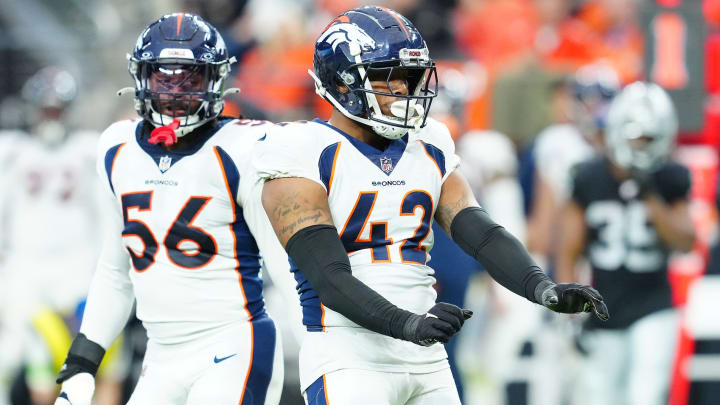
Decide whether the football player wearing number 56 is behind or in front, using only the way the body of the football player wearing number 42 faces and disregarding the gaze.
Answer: behind

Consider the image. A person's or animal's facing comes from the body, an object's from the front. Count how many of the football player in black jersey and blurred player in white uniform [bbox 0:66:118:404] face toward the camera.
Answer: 2

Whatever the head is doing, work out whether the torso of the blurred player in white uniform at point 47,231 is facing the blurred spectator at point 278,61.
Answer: no

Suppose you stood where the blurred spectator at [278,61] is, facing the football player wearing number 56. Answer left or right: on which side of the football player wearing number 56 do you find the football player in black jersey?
left

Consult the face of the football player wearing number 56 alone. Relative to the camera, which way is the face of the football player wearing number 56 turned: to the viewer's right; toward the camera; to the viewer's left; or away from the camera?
toward the camera

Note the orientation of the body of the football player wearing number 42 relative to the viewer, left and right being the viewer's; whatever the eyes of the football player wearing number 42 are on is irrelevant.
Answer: facing the viewer and to the right of the viewer

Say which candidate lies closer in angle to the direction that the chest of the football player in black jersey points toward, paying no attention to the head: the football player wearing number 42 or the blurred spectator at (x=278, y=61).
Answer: the football player wearing number 42

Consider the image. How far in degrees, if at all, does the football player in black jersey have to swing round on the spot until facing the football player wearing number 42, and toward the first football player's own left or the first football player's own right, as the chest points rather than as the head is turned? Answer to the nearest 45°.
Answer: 0° — they already face them

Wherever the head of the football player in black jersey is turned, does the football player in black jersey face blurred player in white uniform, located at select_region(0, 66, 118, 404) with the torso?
no

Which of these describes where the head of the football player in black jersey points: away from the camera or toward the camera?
toward the camera

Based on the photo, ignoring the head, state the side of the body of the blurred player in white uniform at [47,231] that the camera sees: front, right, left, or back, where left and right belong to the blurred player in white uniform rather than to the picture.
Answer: front

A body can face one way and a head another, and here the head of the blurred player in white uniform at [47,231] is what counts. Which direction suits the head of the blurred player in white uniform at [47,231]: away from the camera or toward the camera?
toward the camera

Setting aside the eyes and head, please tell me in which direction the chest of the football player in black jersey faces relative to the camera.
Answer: toward the camera

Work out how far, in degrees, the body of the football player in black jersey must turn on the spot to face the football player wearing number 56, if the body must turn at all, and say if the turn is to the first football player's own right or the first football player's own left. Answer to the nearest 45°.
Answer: approximately 45° to the first football player's own right
